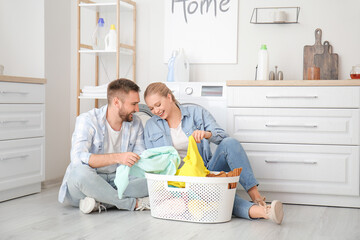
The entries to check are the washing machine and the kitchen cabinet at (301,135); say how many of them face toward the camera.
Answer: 2

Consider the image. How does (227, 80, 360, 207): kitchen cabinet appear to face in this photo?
toward the camera

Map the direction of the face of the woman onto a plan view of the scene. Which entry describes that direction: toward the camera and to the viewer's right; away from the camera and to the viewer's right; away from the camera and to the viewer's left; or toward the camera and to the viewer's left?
toward the camera and to the viewer's left

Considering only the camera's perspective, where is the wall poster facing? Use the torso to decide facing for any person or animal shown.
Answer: facing the viewer

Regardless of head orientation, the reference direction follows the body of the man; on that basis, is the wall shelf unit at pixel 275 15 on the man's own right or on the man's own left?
on the man's own left

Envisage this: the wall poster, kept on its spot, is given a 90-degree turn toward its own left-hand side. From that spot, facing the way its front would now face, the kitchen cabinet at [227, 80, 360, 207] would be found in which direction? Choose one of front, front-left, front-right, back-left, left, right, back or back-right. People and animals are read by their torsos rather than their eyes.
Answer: front-right

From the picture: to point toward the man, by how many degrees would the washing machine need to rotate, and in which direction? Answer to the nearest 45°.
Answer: approximately 45° to its right

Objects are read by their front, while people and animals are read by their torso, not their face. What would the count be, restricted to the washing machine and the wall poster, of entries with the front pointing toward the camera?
2

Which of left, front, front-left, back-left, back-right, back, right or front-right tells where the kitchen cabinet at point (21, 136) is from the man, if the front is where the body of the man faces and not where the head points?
right

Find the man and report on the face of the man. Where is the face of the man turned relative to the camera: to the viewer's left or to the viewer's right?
to the viewer's right

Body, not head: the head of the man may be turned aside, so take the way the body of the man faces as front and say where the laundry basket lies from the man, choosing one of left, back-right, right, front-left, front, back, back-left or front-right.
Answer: front

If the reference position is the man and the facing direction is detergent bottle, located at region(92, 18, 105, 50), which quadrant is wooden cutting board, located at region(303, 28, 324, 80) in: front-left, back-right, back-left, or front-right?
front-right

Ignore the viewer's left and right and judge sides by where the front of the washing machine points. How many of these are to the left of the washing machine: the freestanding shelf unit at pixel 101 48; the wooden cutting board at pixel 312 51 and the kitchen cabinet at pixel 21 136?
1

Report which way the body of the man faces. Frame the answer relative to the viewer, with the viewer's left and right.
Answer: facing the viewer and to the right of the viewer

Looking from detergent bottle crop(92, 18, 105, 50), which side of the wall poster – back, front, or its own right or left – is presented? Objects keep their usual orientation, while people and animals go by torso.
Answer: right

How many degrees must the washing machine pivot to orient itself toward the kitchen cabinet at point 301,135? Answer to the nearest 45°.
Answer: approximately 45° to its left
